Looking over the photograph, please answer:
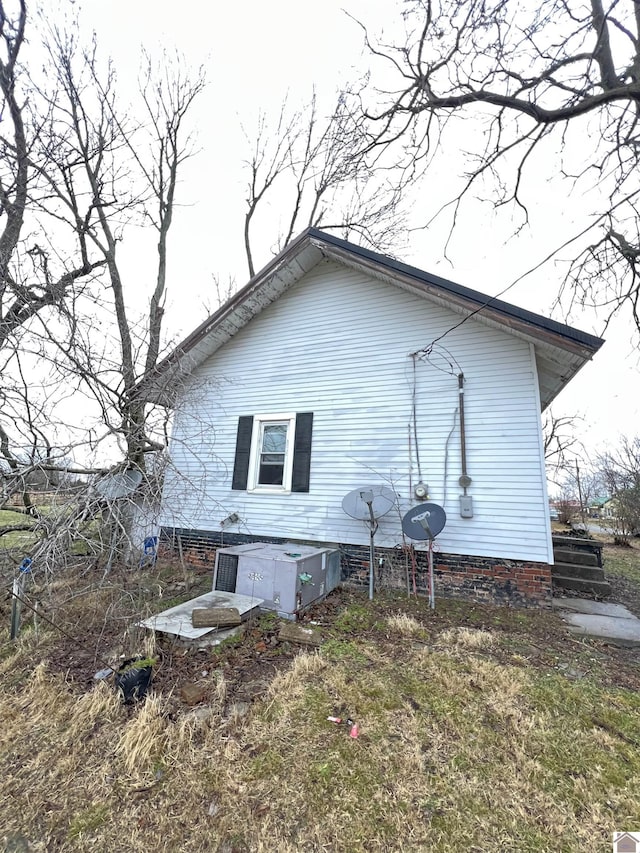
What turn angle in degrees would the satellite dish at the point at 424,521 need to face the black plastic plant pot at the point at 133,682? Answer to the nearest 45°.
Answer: approximately 45° to its right

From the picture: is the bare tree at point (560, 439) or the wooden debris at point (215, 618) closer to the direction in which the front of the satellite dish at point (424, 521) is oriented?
the wooden debris

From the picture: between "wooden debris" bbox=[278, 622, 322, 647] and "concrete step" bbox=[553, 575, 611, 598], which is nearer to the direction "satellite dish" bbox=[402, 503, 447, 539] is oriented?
the wooden debris

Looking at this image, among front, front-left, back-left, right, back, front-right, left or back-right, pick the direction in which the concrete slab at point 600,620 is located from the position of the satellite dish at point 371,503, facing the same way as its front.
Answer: left

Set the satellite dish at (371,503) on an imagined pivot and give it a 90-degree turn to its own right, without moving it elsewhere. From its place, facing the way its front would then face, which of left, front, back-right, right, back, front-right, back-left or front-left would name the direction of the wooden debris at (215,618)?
front-left

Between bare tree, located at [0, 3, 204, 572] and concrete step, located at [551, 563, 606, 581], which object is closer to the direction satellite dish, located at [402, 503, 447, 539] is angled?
the bare tree

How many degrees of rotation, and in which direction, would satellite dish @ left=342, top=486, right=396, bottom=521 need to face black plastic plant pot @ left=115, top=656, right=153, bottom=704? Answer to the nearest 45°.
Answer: approximately 45° to its right

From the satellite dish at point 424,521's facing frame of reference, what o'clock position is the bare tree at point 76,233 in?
The bare tree is roughly at 3 o'clock from the satellite dish.

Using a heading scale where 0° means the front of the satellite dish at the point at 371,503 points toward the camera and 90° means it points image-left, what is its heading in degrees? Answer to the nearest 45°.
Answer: approximately 0°

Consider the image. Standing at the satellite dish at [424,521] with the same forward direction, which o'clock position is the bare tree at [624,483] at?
The bare tree is roughly at 7 o'clock from the satellite dish.

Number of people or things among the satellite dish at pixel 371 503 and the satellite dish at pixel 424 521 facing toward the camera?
2

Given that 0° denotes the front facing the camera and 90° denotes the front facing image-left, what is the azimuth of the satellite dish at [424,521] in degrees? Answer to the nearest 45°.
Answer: approximately 0°

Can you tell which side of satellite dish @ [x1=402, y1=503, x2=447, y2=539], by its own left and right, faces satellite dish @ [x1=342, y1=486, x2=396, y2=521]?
right
